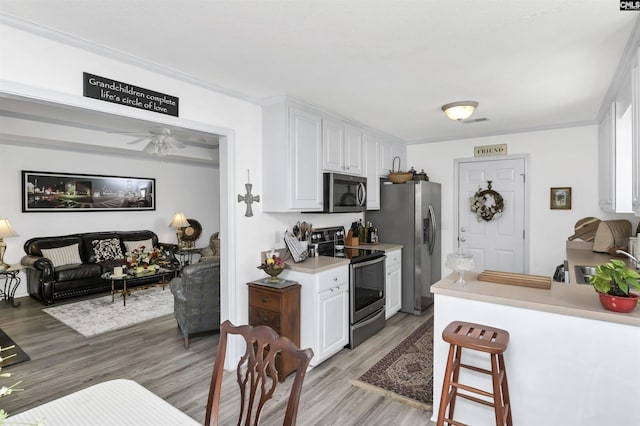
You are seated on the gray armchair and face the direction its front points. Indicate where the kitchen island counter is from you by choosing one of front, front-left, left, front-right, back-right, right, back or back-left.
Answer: back

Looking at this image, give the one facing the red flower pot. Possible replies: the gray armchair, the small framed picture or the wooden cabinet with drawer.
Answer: the small framed picture

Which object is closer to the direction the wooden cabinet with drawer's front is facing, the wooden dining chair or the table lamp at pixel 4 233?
the wooden dining chair

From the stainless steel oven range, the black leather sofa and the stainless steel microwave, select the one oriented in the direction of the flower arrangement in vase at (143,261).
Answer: the black leather sofa

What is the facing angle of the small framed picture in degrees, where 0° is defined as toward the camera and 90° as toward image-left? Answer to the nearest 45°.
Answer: approximately 0°

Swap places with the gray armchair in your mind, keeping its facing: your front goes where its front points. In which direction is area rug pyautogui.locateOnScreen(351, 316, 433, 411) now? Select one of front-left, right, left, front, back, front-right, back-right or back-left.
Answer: back

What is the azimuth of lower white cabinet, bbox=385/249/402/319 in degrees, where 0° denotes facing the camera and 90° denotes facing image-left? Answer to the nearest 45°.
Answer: approximately 315°

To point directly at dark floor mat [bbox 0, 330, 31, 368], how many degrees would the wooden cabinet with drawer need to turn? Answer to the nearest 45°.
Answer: approximately 45° to its right

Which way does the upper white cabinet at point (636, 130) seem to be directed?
to the viewer's left
